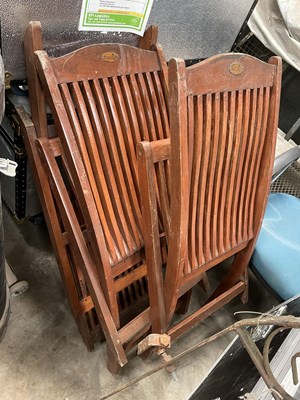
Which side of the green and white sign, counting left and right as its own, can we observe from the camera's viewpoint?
front
